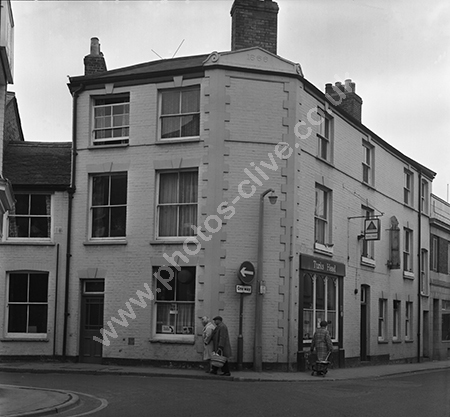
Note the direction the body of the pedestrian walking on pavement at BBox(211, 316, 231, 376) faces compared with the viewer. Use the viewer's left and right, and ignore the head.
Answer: facing to the left of the viewer

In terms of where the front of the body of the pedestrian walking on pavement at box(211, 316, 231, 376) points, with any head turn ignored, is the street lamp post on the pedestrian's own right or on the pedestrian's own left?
on the pedestrian's own right

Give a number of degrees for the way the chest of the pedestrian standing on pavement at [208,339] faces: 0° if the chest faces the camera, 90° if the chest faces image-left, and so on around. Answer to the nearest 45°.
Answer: approximately 90°

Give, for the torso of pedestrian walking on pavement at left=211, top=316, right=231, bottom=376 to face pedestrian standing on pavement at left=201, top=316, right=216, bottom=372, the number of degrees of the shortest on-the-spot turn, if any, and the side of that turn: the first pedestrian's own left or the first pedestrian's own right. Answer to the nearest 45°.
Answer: approximately 45° to the first pedestrian's own right

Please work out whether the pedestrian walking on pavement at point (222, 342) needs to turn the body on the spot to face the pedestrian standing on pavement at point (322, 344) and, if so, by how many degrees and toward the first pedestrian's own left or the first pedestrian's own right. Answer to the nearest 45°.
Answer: approximately 135° to the first pedestrian's own right

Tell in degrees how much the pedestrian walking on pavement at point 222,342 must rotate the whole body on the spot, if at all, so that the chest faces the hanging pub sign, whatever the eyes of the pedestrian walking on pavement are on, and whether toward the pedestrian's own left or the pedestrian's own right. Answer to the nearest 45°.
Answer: approximately 135° to the pedestrian's own right

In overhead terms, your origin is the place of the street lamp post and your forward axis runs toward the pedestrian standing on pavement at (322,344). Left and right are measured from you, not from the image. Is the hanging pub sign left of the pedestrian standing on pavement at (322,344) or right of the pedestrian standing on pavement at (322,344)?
left

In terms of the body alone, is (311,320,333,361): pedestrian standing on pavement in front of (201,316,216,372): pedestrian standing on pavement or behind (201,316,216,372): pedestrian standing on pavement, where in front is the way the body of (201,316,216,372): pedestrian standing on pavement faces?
behind

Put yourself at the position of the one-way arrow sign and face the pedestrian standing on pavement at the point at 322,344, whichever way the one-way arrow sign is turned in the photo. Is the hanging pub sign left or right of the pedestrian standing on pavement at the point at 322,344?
left
